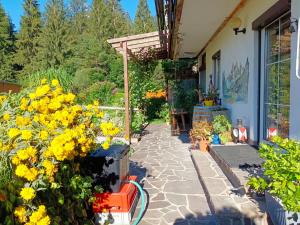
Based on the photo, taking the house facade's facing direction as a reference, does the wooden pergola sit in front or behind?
in front

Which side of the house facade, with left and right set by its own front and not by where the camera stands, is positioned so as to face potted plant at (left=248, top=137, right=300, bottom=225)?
left

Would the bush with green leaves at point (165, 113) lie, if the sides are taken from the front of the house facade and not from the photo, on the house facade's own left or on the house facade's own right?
on the house facade's own right

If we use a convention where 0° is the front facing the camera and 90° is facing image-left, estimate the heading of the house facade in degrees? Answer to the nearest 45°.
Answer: approximately 90°

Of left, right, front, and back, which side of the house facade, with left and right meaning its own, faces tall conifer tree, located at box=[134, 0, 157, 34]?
right

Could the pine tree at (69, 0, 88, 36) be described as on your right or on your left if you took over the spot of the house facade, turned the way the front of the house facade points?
on your right

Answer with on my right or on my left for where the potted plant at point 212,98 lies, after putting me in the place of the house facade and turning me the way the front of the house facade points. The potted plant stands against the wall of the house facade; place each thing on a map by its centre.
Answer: on my right
